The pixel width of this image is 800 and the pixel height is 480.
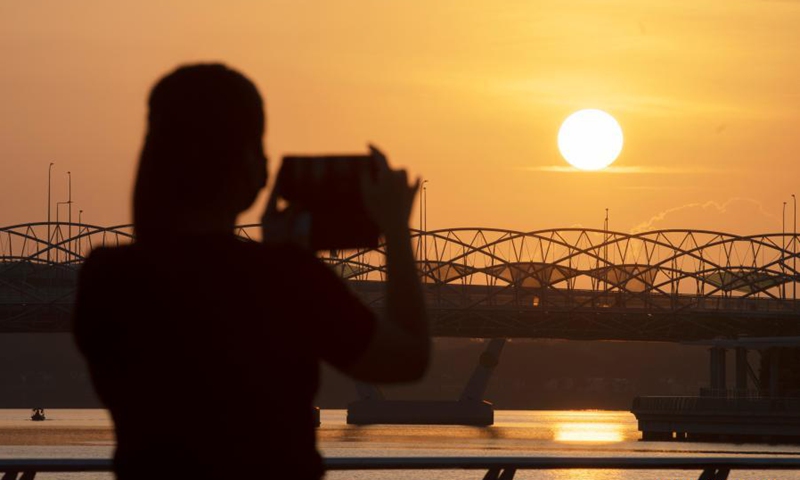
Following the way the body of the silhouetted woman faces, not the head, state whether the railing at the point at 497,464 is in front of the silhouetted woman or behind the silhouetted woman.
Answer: in front

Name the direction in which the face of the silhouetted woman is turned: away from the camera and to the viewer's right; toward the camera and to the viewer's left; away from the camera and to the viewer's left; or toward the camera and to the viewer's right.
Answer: away from the camera and to the viewer's right

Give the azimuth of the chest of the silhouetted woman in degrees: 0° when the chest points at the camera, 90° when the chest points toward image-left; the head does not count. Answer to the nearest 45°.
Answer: approximately 225°
